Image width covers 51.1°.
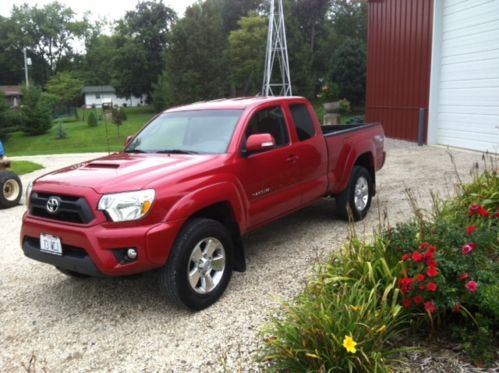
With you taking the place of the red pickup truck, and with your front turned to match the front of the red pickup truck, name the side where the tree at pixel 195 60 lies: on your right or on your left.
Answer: on your right

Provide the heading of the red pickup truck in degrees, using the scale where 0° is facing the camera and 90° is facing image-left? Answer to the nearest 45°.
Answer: approximately 45°

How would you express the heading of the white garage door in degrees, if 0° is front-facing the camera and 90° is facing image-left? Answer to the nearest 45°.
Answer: approximately 45°

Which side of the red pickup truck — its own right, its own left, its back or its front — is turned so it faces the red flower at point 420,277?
left

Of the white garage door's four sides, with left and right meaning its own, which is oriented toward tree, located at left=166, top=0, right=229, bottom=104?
right

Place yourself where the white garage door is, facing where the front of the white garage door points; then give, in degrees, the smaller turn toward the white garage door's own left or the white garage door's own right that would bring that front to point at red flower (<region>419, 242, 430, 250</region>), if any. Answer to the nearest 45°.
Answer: approximately 45° to the white garage door's own left

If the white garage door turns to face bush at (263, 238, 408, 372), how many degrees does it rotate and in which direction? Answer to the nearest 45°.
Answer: approximately 45° to its left

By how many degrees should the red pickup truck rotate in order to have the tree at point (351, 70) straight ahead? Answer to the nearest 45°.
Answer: approximately 135° to its right

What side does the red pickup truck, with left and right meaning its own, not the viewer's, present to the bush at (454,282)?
left

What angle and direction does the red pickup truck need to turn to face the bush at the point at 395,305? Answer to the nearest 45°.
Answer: approximately 90° to its left

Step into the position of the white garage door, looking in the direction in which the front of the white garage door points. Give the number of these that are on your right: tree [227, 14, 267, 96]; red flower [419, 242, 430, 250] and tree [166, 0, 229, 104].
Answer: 2

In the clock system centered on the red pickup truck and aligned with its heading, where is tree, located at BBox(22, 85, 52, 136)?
The tree is roughly at 4 o'clock from the red pickup truck.

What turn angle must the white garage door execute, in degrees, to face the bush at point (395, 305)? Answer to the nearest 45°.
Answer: approximately 45° to its left

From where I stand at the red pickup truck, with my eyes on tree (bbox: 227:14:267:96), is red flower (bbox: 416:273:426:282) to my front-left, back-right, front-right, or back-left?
back-right
